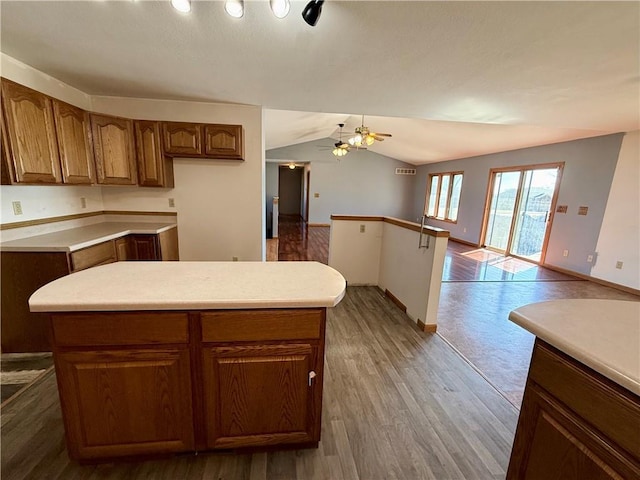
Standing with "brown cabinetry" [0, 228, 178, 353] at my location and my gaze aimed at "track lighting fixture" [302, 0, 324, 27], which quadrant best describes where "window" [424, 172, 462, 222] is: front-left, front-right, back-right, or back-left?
front-left

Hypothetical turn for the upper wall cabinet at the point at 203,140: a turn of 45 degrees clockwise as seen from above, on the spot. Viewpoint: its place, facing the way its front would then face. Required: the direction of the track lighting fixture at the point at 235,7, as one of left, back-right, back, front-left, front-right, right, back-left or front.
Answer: front-left

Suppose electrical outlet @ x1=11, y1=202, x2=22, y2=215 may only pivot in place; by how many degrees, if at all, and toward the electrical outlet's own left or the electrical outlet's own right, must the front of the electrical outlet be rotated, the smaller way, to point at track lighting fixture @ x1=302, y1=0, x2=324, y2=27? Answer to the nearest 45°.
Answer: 0° — it already faces it

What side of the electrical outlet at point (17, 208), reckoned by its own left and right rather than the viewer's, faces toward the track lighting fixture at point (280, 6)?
front

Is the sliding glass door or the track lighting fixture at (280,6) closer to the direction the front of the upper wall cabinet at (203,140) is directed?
the track lighting fixture

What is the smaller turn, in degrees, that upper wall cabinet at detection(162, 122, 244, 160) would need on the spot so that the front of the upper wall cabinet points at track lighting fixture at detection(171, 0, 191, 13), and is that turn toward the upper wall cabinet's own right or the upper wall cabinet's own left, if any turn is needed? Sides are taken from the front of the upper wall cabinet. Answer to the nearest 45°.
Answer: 0° — it already faces it

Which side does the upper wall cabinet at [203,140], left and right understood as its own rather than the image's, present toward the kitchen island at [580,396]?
front

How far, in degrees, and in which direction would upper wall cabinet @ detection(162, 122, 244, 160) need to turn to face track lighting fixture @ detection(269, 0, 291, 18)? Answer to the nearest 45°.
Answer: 0° — it already faces it

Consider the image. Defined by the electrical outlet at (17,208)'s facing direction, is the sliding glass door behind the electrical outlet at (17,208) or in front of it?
in front

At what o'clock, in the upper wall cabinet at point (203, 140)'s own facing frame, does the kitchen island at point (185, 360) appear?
The kitchen island is roughly at 12 o'clock from the upper wall cabinet.

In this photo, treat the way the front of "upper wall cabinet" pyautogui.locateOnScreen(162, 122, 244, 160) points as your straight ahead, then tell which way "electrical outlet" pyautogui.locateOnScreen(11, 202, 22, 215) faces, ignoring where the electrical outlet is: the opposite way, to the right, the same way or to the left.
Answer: to the left

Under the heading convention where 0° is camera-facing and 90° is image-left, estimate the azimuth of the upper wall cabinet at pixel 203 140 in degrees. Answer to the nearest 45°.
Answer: approximately 0°

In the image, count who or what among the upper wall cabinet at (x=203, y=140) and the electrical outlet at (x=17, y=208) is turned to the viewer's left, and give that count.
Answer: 0

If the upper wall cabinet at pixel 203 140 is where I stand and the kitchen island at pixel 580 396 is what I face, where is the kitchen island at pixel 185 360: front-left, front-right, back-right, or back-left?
front-right
